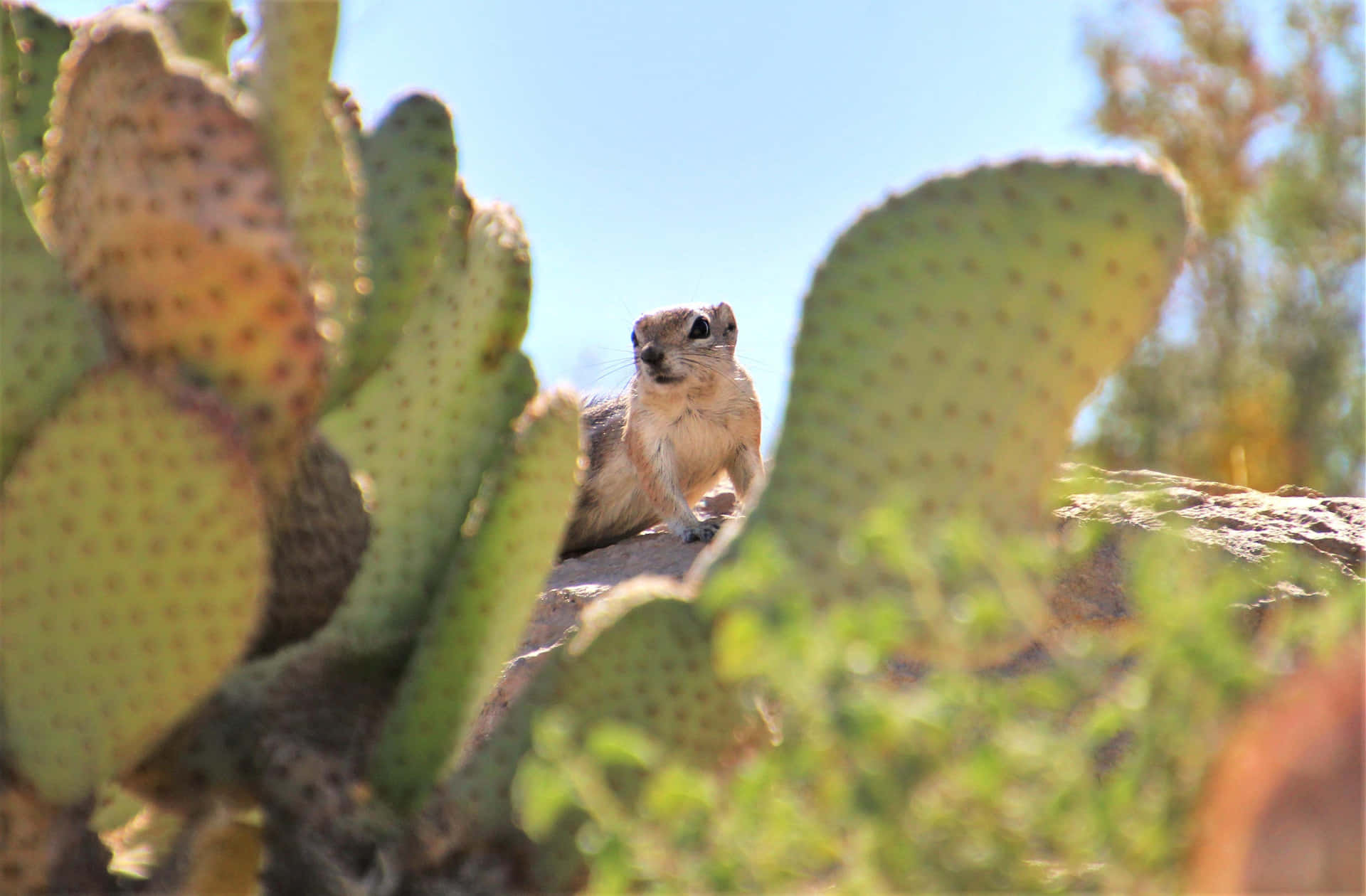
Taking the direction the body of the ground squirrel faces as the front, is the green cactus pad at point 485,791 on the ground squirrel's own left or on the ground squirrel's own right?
on the ground squirrel's own right

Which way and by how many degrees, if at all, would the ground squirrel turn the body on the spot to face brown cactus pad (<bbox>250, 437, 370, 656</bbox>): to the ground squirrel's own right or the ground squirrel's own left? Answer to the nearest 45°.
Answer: approximately 45° to the ground squirrel's own right

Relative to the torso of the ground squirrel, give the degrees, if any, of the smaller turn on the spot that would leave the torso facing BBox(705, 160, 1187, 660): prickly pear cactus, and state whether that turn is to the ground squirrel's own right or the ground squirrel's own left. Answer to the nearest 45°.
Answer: approximately 45° to the ground squirrel's own right

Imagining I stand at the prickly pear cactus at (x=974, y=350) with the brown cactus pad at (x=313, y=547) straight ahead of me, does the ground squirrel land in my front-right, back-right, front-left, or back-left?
front-right

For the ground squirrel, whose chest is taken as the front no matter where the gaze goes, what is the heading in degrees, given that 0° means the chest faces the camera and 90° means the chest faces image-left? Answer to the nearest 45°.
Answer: approximately 315°
